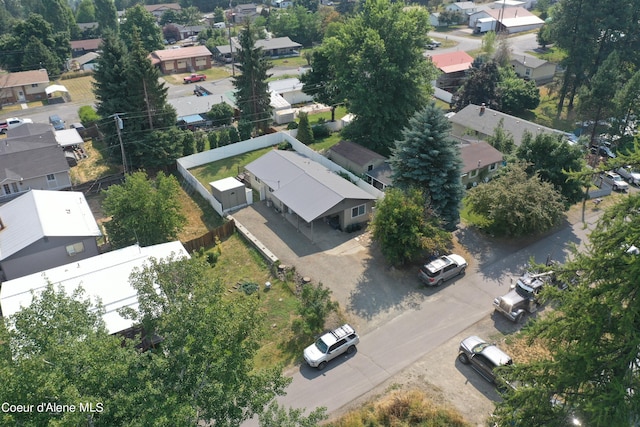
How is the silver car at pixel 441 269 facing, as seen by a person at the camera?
facing away from the viewer and to the right of the viewer

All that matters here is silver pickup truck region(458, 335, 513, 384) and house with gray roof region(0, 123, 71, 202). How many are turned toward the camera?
0

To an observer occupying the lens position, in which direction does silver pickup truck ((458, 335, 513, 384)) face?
facing away from the viewer and to the left of the viewer

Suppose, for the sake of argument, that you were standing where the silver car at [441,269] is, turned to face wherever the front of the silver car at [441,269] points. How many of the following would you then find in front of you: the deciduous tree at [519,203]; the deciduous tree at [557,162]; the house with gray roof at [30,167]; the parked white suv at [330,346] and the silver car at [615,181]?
3

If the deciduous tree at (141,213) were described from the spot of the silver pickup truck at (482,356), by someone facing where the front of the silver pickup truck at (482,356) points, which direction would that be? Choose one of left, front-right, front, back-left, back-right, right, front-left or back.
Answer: front-left
